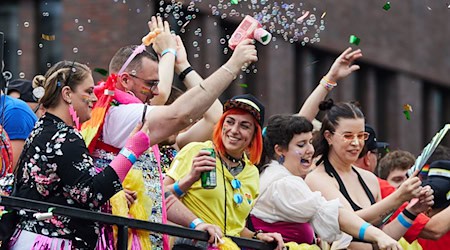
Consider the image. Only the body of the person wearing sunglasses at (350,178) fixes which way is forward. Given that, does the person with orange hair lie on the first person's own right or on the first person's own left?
on the first person's own right

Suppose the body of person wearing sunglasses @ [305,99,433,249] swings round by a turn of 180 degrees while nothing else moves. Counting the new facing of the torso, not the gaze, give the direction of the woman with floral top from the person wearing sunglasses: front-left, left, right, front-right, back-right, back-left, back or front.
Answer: left

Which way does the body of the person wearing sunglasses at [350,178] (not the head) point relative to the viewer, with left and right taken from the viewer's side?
facing the viewer and to the right of the viewer

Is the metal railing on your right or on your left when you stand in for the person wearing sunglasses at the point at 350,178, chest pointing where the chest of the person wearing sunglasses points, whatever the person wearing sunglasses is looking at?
on your right

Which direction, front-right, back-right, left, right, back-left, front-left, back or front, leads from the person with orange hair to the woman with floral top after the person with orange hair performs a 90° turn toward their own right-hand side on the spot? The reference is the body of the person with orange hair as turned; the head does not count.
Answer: front

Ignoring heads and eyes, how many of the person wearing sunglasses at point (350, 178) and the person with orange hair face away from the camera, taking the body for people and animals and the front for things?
0

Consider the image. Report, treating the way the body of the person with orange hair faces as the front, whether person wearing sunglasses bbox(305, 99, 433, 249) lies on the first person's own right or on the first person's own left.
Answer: on the first person's own left

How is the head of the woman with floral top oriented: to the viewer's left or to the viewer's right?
to the viewer's right

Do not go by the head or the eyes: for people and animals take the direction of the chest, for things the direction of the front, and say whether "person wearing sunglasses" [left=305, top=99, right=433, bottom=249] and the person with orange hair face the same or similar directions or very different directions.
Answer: same or similar directions
